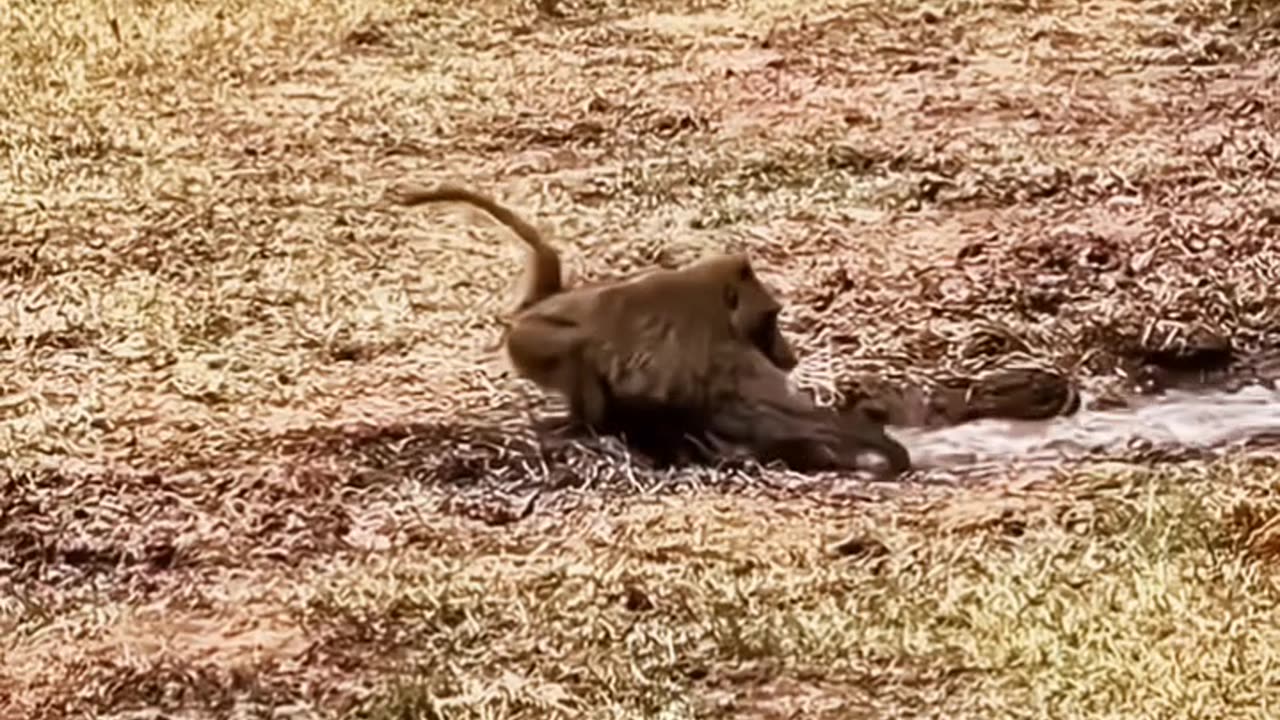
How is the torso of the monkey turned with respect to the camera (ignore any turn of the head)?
to the viewer's right
